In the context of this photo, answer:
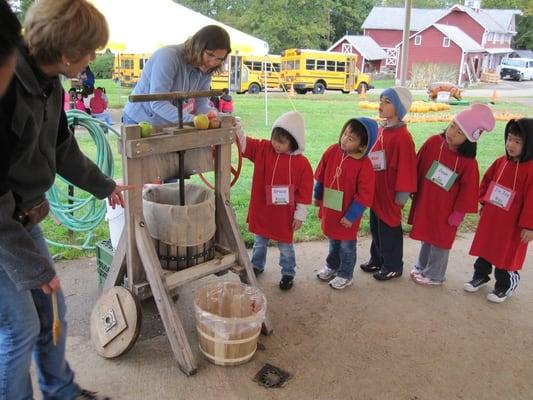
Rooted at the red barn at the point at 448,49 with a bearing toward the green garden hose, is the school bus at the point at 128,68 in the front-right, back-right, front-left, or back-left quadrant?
front-right

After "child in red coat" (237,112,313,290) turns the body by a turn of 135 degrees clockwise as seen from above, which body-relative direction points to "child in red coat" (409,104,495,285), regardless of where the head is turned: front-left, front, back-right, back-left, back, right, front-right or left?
back-right

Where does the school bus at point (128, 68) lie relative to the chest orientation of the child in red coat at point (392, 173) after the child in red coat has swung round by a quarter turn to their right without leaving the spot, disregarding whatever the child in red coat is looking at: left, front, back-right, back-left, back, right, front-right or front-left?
front

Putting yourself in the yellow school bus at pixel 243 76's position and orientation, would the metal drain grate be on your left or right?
on your right

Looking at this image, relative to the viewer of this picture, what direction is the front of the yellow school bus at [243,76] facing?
facing to the right of the viewer

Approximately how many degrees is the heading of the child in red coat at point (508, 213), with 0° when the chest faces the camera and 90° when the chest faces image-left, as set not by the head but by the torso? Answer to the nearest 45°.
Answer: approximately 45°

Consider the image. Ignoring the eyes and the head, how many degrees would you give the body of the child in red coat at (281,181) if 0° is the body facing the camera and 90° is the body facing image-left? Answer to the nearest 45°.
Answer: approximately 0°

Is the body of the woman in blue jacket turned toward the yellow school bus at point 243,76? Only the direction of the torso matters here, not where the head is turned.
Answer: no

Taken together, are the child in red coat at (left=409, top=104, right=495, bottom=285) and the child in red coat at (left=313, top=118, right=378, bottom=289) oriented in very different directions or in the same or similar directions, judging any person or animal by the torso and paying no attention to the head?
same or similar directions

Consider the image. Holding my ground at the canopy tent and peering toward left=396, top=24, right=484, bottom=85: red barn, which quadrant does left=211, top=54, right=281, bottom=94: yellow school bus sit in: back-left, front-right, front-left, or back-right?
front-left

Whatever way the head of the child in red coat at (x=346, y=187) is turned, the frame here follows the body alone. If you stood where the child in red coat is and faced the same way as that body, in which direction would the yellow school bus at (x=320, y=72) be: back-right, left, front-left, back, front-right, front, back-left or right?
back-right

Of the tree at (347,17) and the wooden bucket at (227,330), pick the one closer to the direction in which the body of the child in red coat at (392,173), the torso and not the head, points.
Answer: the wooden bucket

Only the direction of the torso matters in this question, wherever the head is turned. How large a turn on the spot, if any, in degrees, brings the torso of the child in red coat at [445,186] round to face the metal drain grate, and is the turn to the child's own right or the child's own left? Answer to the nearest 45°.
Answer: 0° — they already face it

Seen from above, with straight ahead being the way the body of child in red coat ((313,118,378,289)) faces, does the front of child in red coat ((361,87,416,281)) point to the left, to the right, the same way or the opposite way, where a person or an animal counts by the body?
the same way

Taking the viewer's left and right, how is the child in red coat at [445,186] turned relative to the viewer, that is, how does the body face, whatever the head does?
facing the viewer and to the left of the viewer

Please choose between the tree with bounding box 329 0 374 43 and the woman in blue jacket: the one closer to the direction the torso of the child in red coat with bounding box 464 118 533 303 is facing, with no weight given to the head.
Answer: the woman in blue jacket

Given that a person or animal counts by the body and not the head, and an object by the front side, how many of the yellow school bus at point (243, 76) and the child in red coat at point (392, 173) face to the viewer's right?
1

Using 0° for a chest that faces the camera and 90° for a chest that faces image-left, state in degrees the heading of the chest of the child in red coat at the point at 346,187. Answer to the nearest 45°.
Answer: approximately 45°

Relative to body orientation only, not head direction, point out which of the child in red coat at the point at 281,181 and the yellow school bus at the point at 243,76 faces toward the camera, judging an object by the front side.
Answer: the child in red coat

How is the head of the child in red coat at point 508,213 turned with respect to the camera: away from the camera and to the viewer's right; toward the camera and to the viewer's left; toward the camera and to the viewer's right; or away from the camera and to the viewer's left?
toward the camera and to the viewer's left

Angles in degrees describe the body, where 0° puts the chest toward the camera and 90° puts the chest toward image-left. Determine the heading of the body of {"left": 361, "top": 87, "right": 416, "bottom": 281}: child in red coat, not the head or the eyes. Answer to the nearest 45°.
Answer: approximately 45°
